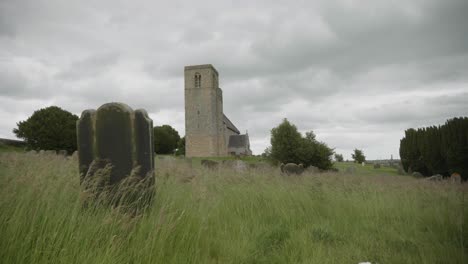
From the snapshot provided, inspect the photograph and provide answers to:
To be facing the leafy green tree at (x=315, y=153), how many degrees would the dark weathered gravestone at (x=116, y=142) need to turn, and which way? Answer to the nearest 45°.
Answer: approximately 135° to its left

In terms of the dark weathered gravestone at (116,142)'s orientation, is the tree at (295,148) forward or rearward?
rearward

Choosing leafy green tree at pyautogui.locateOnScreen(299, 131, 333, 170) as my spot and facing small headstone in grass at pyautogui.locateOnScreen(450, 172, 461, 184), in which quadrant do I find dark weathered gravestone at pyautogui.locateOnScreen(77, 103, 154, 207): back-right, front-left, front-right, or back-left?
front-right

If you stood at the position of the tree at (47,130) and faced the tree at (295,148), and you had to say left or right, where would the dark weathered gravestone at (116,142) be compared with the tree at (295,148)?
right

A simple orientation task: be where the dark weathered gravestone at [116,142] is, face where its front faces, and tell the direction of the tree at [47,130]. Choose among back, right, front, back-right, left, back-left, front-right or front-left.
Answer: back

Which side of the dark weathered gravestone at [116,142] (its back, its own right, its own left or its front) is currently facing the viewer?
front

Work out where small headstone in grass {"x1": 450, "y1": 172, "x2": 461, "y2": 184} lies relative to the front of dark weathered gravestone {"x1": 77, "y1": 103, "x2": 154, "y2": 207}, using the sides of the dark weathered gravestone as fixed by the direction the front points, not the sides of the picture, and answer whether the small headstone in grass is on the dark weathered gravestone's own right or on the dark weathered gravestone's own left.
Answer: on the dark weathered gravestone's own left

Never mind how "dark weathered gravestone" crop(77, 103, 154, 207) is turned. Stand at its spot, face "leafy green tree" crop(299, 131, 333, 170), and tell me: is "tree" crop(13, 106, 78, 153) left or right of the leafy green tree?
left

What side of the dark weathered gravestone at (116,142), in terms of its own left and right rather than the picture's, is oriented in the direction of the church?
back

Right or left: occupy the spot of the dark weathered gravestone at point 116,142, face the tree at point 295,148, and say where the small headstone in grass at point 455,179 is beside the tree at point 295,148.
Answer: right
